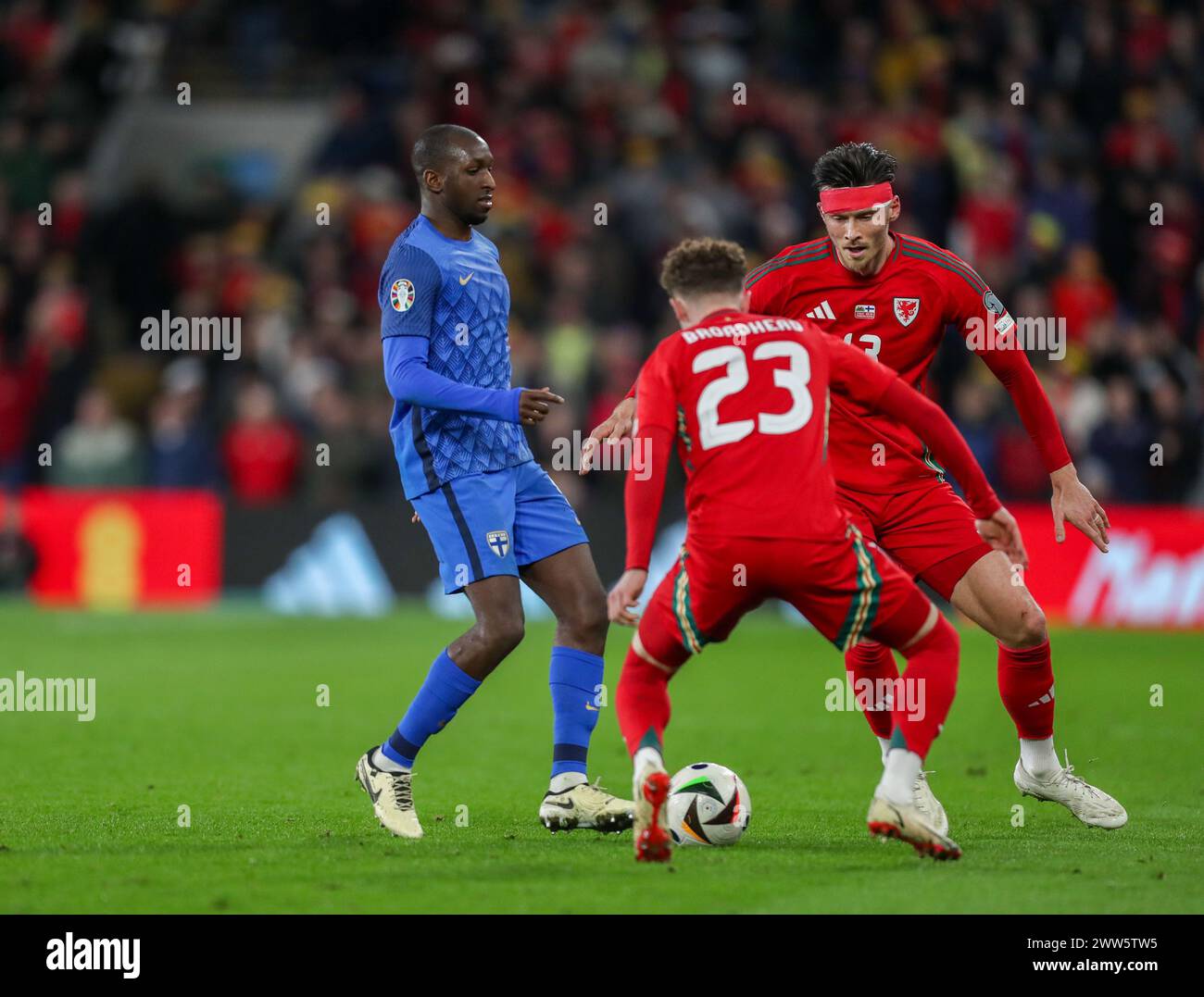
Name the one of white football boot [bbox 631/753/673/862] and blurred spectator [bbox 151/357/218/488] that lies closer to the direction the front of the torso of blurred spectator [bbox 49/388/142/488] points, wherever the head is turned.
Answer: the white football boot

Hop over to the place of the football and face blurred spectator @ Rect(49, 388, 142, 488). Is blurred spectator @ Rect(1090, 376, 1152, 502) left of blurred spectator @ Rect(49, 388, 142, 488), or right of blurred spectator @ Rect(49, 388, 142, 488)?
right

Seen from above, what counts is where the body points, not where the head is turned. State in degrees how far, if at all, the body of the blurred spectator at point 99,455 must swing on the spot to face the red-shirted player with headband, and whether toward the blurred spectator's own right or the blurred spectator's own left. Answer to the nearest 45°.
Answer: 0° — they already face them

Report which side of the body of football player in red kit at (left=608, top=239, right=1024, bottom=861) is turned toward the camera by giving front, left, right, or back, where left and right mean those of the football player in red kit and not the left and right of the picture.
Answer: back

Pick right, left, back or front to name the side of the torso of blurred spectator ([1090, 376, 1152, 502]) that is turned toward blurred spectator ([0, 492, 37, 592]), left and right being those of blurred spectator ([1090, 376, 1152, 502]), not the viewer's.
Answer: right

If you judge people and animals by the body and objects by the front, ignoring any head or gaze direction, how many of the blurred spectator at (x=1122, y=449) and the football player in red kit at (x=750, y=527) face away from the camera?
1

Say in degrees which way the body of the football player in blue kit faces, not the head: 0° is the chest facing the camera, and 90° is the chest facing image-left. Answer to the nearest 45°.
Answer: approximately 315°

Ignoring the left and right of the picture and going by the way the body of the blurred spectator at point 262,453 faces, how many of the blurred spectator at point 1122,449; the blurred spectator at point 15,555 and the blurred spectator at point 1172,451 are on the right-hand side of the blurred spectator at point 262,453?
1

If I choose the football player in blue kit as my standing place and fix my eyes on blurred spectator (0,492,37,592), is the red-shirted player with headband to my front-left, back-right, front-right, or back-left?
back-right

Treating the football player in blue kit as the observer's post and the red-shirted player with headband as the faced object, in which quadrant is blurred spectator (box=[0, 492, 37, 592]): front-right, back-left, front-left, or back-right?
back-left

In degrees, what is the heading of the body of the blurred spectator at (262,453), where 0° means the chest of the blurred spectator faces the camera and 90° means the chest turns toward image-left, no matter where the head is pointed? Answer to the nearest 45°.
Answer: approximately 0°

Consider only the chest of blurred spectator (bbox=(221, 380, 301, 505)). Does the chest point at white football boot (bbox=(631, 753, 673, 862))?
yes

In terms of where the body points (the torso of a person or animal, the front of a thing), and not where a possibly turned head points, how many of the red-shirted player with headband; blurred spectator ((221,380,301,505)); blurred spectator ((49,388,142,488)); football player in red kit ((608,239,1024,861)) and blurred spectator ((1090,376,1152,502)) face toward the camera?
4
